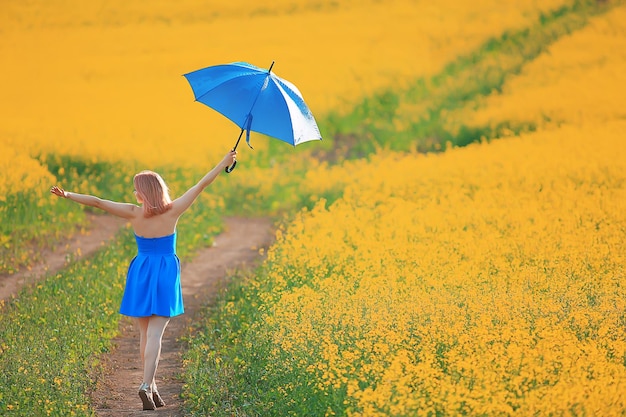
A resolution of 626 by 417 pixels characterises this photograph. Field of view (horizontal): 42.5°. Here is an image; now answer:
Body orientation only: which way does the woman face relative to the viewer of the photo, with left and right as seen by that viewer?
facing away from the viewer
